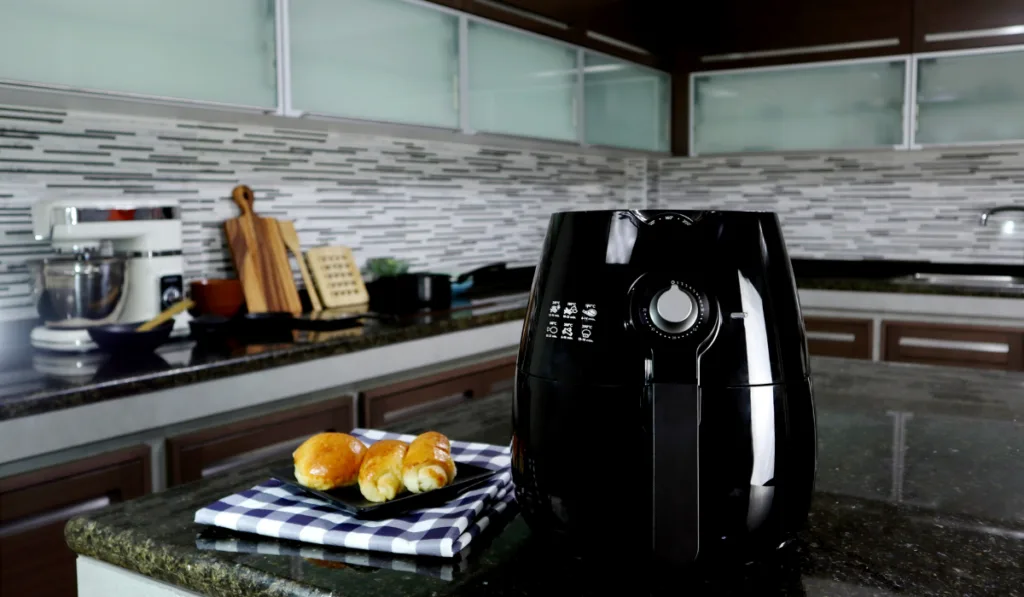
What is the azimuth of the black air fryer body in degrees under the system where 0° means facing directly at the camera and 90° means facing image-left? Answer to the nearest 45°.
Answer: approximately 0°

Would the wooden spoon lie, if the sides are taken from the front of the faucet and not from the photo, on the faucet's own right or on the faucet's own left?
on the faucet's own left

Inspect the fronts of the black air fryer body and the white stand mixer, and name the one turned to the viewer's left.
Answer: the white stand mixer

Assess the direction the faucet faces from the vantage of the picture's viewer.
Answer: facing to the left of the viewer

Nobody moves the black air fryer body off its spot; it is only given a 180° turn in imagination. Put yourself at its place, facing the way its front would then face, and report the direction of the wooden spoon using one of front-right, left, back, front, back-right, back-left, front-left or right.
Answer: front-left

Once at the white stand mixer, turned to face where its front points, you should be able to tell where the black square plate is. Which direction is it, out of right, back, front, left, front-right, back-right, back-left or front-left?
left

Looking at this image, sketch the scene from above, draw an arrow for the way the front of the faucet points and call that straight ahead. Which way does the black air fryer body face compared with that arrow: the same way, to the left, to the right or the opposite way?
to the left

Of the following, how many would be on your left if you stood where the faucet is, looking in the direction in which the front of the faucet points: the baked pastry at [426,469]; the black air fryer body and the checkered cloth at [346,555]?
3

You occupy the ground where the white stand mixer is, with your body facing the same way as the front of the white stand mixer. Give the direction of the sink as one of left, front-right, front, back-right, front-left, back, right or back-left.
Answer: back

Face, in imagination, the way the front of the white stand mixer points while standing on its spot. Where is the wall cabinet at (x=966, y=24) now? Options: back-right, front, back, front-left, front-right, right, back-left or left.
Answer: back

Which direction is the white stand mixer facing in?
to the viewer's left

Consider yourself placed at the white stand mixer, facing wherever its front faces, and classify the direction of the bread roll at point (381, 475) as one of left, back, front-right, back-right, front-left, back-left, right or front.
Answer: left

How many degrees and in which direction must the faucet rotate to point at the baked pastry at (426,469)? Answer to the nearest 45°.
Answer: approximately 90° to its left

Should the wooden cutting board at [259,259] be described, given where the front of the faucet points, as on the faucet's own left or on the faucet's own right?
on the faucet's own left
